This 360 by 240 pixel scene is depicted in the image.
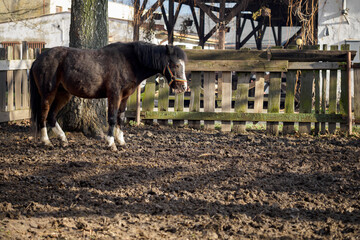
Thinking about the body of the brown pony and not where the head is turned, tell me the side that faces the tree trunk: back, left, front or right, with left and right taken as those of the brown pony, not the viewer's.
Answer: left

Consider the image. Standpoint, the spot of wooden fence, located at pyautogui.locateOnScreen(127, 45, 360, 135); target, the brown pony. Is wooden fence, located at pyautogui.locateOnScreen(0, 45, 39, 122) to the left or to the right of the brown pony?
right

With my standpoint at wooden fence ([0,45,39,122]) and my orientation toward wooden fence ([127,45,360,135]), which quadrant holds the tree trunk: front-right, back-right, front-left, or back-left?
front-right

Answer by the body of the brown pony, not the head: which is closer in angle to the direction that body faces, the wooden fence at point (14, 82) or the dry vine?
the dry vine

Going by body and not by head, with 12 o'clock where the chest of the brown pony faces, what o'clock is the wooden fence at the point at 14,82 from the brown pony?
The wooden fence is roughly at 8 o'clock from the brown pony.

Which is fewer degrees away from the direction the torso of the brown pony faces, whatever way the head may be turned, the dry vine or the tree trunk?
the dry vine

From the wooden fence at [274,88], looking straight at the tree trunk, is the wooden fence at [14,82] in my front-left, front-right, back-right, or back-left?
front-right

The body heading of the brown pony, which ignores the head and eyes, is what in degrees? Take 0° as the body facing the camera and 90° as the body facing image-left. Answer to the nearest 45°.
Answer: approximately 270°

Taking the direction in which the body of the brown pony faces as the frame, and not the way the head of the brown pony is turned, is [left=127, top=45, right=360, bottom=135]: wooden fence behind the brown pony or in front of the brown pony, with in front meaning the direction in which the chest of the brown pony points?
in front
